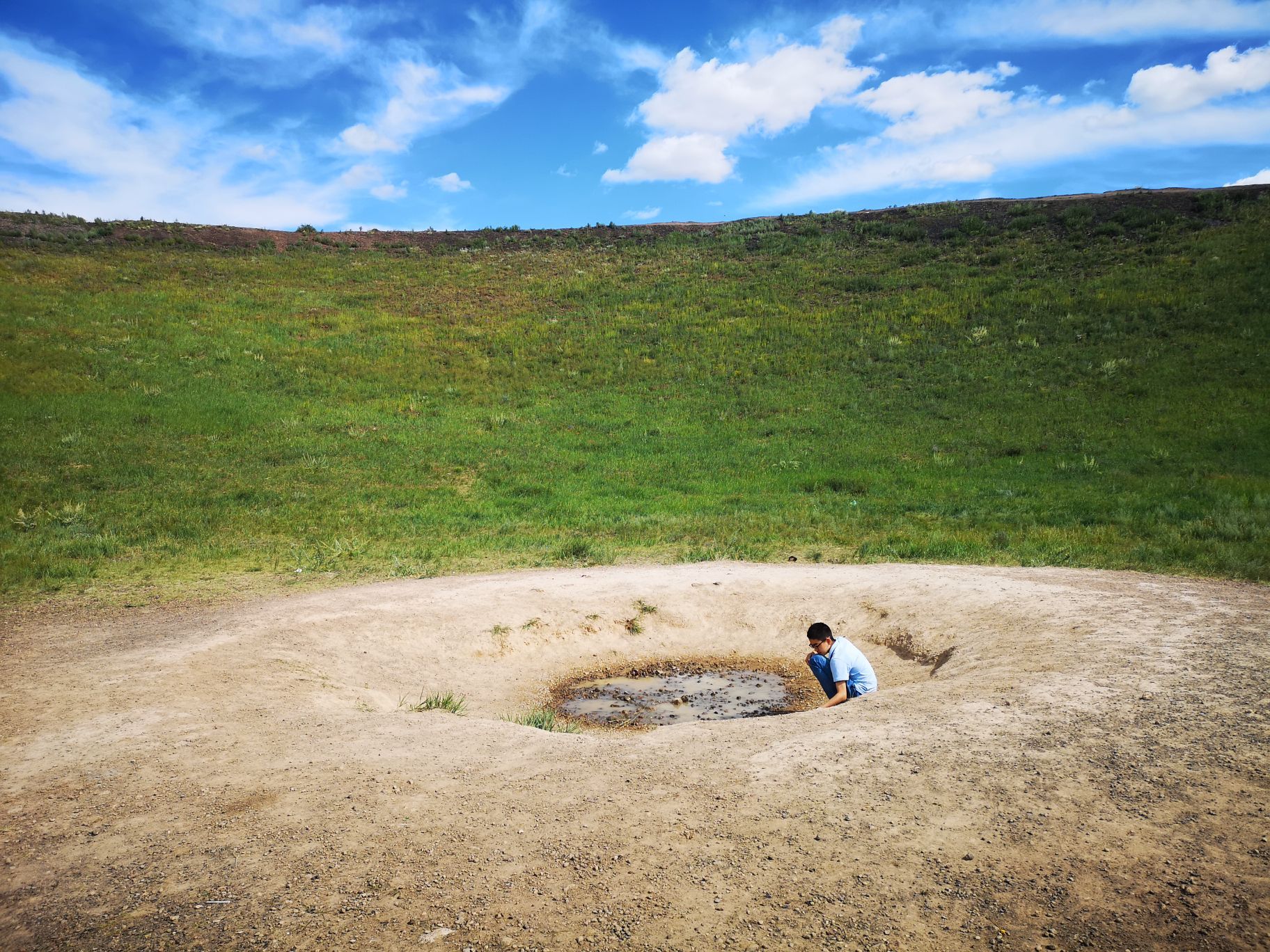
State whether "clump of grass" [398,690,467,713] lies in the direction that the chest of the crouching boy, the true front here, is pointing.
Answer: yes

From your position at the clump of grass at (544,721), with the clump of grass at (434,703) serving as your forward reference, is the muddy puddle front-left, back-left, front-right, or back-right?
back-right

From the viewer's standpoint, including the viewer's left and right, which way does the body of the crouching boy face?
facing to the left of the viewer
